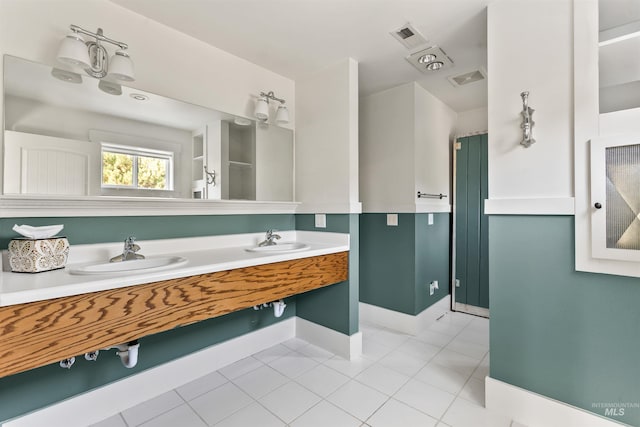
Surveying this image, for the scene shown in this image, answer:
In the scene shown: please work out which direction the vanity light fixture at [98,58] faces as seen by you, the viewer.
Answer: facing the viewer and to the right of the viewer

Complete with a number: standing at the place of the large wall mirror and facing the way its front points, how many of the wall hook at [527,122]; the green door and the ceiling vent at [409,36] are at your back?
0

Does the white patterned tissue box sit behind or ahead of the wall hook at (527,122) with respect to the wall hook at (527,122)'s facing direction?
ahead

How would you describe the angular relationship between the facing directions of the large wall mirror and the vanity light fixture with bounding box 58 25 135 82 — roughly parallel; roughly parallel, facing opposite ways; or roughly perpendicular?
roughly parallel

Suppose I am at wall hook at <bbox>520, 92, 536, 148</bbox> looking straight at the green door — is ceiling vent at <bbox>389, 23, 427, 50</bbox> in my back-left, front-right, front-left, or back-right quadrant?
front-left

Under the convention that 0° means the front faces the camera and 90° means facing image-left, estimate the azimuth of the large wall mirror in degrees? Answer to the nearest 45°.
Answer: approximately 315°

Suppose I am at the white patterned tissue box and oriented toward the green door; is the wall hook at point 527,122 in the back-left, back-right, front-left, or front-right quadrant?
front-right

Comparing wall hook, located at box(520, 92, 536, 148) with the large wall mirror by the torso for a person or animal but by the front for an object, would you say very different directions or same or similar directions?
very different directions

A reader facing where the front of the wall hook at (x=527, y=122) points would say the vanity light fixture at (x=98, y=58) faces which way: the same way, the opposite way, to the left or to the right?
to the left

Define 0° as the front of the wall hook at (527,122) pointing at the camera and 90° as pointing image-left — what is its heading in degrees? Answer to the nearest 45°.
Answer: approximately 45°

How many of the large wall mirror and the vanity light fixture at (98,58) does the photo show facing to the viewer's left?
0

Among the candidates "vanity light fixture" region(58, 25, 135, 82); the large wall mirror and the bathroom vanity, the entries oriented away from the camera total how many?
0

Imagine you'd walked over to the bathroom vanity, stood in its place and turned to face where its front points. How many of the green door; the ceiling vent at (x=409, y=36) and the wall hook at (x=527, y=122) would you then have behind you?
0
